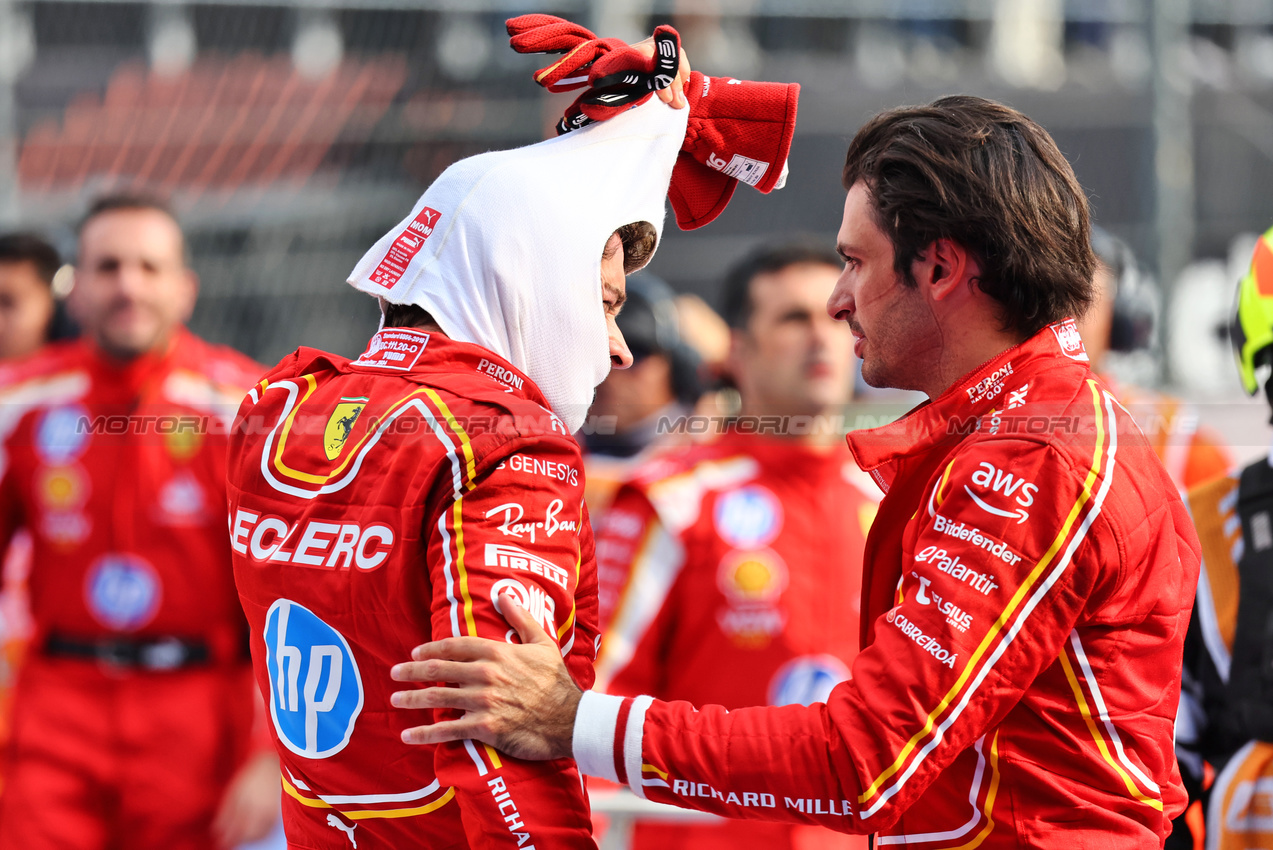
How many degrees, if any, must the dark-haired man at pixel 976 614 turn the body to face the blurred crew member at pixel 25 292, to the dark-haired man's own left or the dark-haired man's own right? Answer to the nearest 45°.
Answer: approximately 45° to the dark-haired man's own right

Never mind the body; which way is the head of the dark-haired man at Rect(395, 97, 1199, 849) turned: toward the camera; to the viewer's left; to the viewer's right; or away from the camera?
to the viewer's left

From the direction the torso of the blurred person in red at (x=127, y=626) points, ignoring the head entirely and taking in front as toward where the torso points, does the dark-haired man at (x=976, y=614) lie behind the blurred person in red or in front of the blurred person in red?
in front

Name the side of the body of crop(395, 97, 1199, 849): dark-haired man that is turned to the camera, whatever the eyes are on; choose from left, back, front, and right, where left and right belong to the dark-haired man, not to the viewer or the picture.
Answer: left
